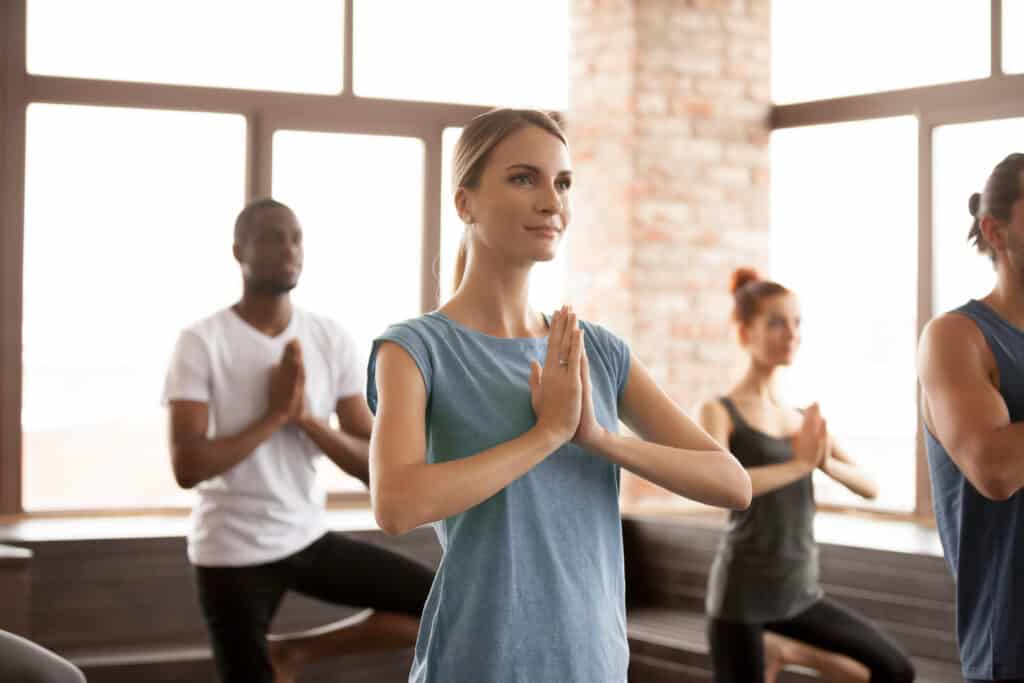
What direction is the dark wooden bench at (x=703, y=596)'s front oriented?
toward the camera

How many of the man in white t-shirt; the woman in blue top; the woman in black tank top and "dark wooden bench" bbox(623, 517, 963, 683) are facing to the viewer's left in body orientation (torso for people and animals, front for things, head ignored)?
0

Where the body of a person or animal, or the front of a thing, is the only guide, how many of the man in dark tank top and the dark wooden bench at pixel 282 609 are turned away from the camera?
0

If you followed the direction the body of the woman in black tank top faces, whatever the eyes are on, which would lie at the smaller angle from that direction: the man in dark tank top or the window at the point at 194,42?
the man in dark tank top

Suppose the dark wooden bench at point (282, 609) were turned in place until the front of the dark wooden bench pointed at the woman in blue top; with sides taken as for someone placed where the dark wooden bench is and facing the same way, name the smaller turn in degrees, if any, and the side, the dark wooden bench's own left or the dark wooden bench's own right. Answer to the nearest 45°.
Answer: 0° — it already faces them

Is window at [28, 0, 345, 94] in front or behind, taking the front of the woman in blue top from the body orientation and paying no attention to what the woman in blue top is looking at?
behind

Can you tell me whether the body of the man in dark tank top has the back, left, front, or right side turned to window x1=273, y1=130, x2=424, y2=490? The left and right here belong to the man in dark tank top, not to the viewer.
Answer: back

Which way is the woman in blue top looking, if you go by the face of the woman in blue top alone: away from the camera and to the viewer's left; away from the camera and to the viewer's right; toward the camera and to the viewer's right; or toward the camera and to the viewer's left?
toward the camera and to the viewer's right

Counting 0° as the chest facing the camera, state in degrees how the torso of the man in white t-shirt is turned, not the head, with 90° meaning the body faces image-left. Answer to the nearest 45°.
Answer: approximately 315°

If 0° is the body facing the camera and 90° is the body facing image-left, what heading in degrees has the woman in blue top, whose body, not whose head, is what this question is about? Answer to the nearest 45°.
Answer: approximately 315°
